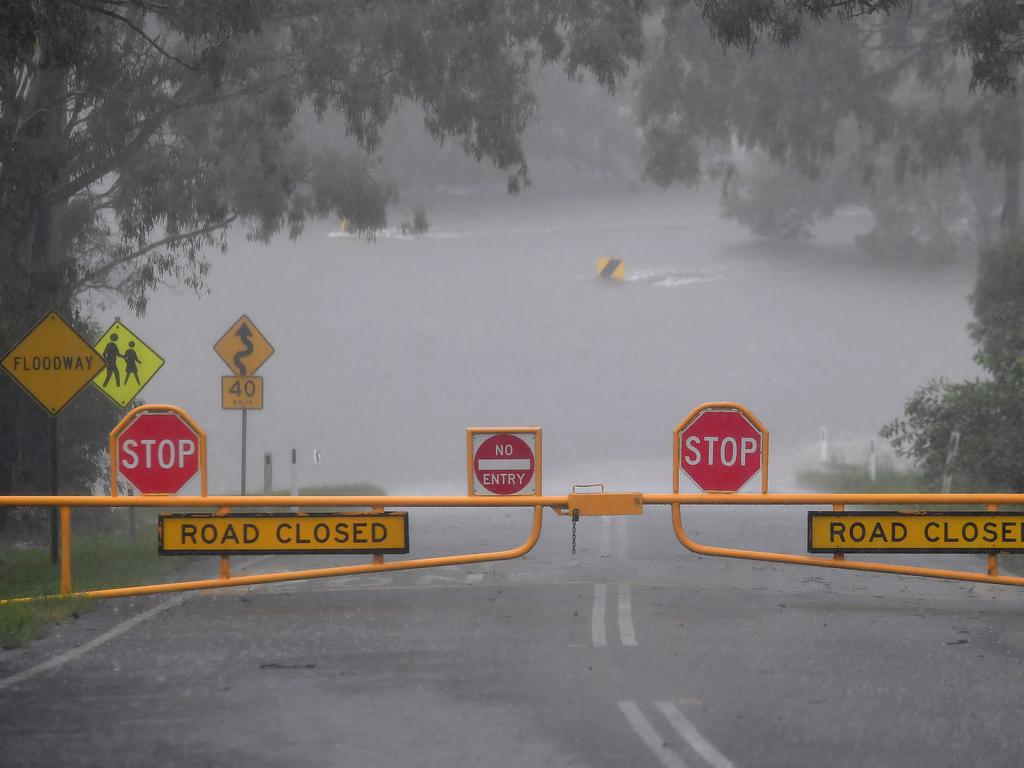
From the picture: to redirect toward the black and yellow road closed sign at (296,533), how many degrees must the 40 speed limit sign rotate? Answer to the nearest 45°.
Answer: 0° — it already faces it

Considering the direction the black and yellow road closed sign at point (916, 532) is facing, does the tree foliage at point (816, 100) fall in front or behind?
behind

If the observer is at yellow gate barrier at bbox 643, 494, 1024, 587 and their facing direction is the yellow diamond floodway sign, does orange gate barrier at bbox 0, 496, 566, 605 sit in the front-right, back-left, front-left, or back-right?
front-left

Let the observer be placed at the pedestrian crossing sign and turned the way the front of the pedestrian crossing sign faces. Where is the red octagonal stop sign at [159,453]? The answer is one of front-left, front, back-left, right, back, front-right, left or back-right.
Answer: front

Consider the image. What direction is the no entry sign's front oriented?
toward the camera

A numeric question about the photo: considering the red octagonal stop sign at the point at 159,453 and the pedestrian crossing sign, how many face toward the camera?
2

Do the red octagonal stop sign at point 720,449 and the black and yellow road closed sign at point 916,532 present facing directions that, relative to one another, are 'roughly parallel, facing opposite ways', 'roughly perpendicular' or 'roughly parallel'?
roughly parallel

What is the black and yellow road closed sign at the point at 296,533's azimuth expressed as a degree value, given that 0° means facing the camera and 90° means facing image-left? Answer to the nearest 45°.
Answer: approximately 0°

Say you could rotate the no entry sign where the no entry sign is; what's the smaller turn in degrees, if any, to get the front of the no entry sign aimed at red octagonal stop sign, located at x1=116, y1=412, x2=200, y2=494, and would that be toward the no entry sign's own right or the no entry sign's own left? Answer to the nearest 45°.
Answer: approximately 90° to the no entry sign's own right

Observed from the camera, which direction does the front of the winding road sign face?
facing the viewer

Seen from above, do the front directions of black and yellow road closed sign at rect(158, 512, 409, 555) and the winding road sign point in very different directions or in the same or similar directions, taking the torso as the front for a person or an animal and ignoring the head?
same or similar directions

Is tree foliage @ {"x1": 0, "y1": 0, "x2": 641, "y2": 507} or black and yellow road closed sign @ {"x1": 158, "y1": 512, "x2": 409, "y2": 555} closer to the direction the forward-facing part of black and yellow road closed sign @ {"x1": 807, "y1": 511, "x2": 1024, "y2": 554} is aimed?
the black and yellow road closed sign

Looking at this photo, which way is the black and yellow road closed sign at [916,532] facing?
toward the camera
